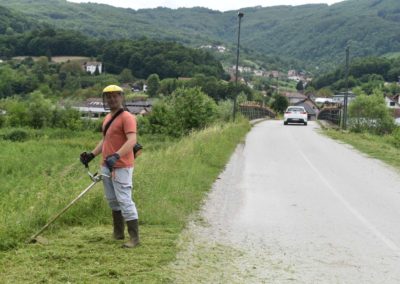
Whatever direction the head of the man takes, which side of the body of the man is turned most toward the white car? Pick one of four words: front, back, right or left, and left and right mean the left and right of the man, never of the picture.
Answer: back

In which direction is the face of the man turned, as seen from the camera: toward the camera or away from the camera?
toward the camera

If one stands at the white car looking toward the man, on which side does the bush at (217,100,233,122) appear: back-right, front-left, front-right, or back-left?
front-right

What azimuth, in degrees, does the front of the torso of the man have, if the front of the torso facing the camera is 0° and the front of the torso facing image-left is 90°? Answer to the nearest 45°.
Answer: approximately 45°

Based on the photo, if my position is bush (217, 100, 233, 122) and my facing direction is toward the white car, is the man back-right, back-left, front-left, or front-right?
back-right

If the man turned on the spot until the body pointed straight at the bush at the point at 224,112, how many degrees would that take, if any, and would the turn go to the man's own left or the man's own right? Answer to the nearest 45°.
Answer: approximately 135° to the man's own right
